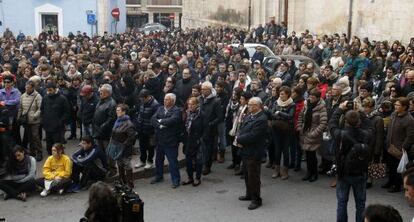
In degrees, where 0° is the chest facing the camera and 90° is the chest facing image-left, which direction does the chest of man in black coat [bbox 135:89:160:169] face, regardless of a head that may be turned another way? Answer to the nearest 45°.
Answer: approximately 45°

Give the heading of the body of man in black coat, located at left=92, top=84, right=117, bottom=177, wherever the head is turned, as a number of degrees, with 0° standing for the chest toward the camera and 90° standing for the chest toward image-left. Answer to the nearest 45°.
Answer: approximately 45°

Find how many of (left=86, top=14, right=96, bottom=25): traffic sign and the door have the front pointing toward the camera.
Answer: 2

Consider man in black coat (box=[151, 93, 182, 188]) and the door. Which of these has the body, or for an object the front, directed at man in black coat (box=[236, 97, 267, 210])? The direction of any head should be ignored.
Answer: the door

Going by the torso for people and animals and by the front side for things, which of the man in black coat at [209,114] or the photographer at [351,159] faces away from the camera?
the photographer

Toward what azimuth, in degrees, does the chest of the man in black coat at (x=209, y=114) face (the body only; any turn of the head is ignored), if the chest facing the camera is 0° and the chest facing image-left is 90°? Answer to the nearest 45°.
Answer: approximately 45°

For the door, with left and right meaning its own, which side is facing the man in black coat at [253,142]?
front

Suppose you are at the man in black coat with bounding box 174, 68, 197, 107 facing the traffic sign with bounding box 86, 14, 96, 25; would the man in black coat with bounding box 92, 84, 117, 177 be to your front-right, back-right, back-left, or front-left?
back-left

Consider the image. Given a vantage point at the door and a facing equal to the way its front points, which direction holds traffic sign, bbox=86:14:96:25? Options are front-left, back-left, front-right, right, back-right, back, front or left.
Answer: front-left

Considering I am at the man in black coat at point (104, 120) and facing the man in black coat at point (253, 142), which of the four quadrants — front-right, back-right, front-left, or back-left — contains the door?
back-left

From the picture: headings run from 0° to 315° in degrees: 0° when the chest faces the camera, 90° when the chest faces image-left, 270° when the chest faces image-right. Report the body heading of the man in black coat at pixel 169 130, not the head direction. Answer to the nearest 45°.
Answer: approximately 45°

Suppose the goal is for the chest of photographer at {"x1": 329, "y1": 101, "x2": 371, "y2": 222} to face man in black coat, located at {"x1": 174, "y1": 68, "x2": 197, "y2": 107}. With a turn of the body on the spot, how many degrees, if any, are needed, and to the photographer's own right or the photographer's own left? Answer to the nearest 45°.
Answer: approximately 45° to the photographer's own left

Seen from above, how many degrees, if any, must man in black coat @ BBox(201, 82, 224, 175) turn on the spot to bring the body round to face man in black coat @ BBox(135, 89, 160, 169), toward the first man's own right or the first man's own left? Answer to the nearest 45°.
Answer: approximately 45° to the first man's own right

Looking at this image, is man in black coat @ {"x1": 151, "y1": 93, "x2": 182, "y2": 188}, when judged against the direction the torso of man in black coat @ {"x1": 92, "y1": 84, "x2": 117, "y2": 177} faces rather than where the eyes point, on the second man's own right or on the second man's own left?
on the second man's own left

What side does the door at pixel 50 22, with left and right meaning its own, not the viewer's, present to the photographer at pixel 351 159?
front

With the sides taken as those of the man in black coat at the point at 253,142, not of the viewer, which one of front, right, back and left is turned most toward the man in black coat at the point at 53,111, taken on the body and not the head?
right
